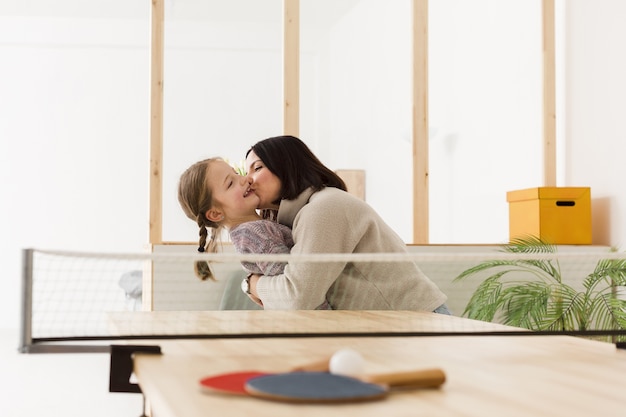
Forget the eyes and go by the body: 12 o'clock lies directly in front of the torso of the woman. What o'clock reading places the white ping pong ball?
The white ping pong ball is roughly at 9 o'clock from the woman.

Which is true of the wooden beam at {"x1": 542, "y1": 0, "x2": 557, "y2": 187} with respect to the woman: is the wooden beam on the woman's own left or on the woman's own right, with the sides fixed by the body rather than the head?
on the woman's own right

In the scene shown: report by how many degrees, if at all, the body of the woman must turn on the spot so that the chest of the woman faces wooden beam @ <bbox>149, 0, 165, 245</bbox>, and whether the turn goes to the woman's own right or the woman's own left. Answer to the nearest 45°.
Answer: approximately 45° to the woman's own right

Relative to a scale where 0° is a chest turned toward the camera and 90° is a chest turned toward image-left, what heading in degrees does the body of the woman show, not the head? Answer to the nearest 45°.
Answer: approximately 90°

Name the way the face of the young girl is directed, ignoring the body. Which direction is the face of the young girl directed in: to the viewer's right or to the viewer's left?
to the viewer's right

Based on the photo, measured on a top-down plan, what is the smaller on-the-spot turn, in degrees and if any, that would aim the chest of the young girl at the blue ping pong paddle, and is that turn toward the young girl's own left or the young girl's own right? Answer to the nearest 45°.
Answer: approximately 90° to the young girl's own right

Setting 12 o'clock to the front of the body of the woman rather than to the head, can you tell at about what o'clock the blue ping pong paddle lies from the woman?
The blue ping pong paddle is roughly at 9 o'clock from the woman.

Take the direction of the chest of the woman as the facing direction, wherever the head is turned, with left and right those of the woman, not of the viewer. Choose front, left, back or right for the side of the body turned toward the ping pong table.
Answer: left

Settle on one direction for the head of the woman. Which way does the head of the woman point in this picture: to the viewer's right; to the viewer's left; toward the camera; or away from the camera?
to the viewer's left

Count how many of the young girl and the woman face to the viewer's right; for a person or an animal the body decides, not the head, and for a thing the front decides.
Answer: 1

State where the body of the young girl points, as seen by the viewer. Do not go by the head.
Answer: to the viewer's right

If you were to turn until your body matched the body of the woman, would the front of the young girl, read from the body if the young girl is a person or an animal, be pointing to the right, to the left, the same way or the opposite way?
the opposite way

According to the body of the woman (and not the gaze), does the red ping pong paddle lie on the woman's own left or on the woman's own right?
on the woman's own left
